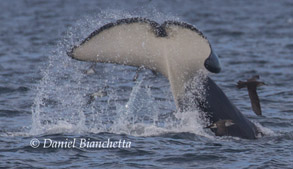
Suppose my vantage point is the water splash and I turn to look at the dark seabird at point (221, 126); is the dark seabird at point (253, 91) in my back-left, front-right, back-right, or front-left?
front-left
